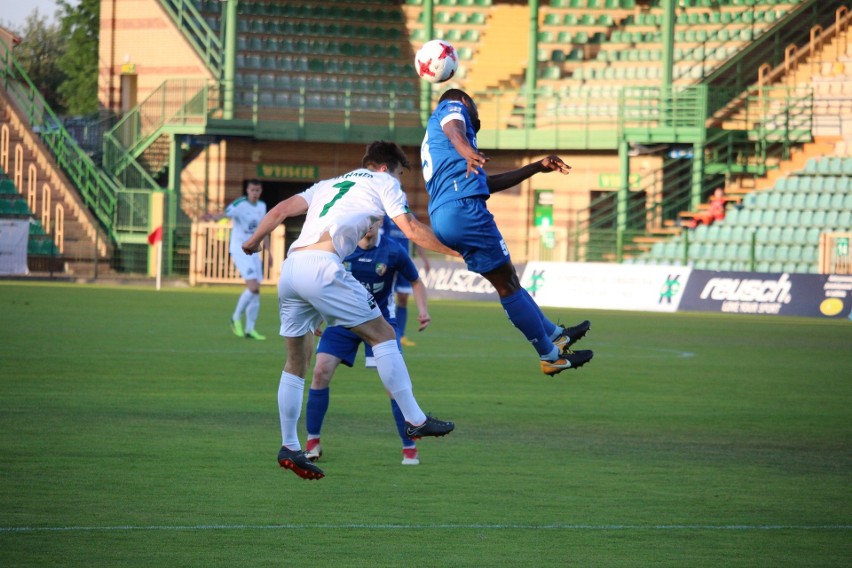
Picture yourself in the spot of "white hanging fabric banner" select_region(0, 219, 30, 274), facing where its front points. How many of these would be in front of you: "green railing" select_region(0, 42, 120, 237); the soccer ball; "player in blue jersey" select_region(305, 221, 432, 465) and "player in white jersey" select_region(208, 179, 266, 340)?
3

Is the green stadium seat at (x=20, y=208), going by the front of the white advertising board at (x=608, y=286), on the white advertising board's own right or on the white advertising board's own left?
on the white advertising board's own right

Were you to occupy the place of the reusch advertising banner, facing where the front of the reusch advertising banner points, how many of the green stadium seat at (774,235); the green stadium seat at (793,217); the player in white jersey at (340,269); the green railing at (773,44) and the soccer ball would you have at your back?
3

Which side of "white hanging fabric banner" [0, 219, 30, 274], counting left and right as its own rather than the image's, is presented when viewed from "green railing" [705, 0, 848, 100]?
left

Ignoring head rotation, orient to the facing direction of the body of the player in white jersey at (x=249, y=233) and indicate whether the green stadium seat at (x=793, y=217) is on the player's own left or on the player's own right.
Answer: on the player's own left

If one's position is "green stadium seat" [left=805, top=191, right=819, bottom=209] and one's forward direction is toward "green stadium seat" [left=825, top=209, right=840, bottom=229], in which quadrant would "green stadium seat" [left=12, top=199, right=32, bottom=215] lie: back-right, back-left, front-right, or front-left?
back-right

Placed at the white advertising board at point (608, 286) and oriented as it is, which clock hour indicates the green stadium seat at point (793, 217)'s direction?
The green stadium seat is roughly at 8 o'clock from the white advertising board.

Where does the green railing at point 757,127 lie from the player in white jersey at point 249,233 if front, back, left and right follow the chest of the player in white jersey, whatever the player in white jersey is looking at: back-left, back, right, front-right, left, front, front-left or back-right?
left

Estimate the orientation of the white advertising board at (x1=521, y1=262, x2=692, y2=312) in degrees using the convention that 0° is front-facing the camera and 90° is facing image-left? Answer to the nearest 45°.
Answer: approximately 0°

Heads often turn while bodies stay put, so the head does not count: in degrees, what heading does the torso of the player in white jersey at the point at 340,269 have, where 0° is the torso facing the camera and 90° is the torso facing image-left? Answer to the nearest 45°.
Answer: approximately 225°
